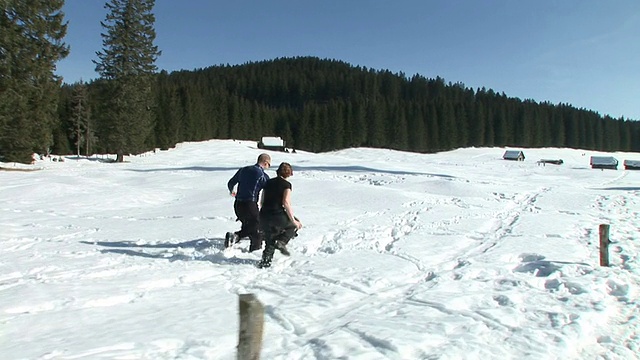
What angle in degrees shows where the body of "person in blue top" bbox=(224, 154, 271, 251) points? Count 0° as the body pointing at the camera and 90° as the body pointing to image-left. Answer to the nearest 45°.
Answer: approximately 225°

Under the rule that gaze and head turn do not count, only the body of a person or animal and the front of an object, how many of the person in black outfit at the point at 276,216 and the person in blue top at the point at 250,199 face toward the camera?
0

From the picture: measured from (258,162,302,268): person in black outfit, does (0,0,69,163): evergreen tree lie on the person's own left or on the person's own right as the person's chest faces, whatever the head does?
on the person's own left

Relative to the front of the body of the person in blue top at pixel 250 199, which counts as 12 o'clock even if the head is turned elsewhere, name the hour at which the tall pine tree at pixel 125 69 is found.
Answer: The tall pine tree is roughly at 10 o'clock from the person in blue top.

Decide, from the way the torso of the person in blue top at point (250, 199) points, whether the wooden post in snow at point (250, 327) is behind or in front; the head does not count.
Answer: behind

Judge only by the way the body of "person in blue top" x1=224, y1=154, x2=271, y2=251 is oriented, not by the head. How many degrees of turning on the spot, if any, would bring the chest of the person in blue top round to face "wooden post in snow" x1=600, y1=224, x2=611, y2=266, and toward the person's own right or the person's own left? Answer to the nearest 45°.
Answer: approximately 45° to the person's own right

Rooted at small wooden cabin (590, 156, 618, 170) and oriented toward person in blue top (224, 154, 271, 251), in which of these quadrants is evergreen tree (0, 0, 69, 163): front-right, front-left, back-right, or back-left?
front-right

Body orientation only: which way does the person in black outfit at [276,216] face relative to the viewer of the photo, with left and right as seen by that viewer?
facing away from the viewer and to the right of the viewer

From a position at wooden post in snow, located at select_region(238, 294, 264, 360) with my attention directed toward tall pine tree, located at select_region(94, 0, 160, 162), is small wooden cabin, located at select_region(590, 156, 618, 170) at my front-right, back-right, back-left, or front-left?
front-right

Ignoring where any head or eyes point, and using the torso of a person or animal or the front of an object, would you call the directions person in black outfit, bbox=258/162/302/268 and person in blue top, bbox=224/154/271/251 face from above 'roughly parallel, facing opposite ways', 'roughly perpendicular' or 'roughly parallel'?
roughly parallel
